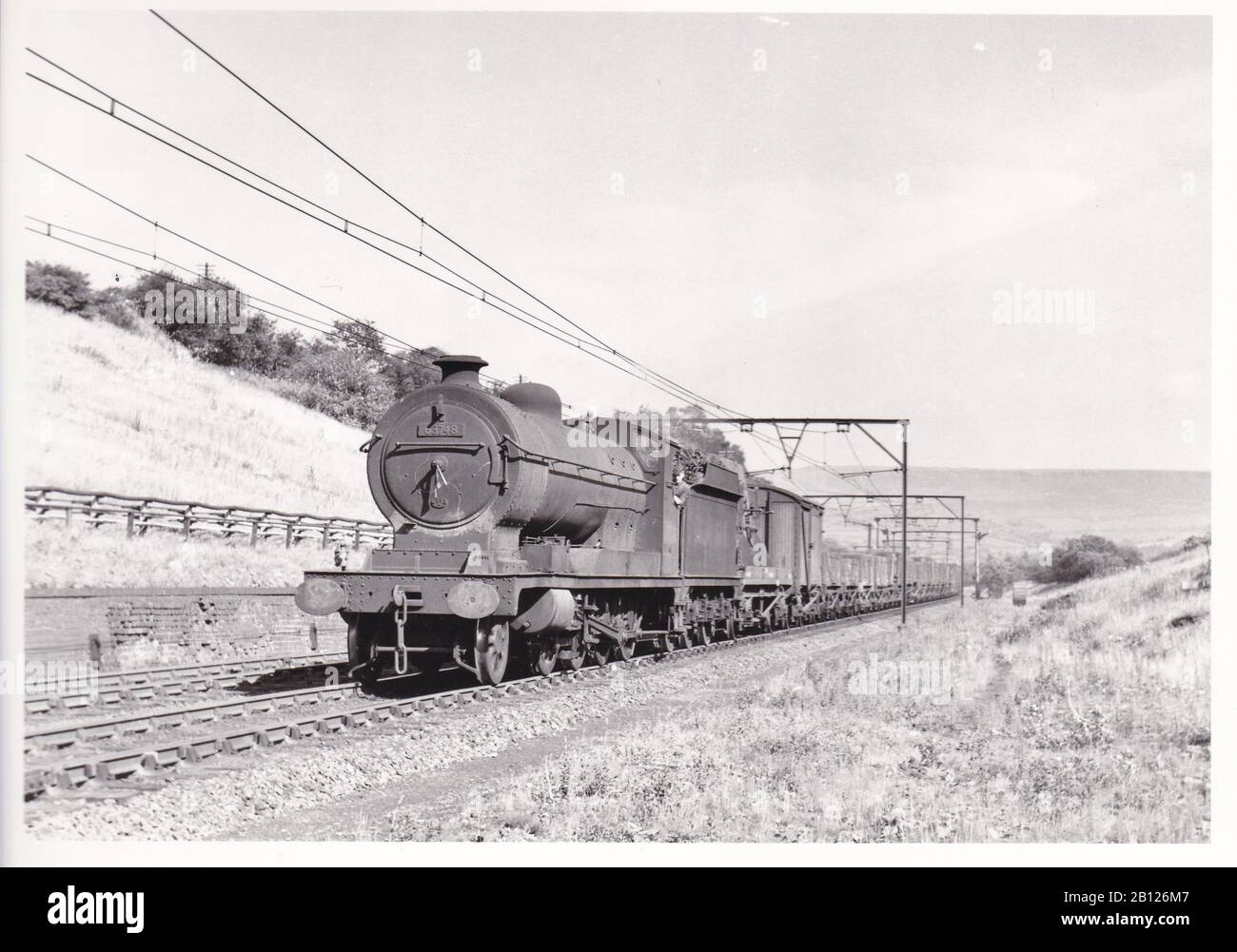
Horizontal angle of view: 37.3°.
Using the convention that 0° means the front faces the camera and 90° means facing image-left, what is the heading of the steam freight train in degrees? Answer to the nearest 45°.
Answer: approximately 45°

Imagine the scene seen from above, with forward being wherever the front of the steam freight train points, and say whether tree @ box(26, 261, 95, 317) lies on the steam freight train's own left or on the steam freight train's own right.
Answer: on the steam freight train's own right

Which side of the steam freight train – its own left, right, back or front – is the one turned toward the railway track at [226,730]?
front

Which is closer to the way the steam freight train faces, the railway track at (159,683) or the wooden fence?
the railway track

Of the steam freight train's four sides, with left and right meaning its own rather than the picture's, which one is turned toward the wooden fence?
right

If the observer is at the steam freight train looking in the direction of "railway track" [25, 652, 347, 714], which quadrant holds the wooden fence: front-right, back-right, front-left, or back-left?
front-right

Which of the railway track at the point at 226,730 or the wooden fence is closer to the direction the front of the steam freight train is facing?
the railway track

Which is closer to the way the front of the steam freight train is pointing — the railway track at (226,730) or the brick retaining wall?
the railway track
